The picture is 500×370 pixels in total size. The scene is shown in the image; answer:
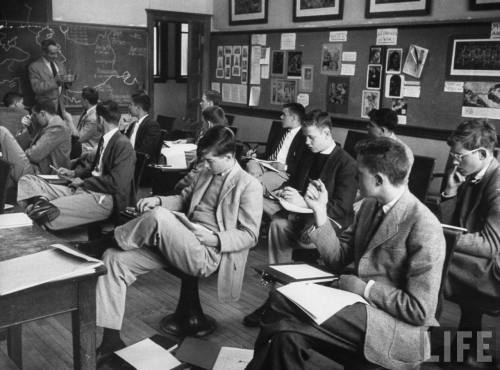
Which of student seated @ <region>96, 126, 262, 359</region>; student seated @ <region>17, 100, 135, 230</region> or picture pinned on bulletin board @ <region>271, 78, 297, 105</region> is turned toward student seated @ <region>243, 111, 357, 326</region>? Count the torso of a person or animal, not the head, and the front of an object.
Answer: the picture pinned on bulletin board

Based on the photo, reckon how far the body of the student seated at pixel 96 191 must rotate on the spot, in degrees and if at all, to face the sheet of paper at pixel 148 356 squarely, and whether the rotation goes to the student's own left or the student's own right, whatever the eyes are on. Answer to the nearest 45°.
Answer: approximately 90° to the student's own left

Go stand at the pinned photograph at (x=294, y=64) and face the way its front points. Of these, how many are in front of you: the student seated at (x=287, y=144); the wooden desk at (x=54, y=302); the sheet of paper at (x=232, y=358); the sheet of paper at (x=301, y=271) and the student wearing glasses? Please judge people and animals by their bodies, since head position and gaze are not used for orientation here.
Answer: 5

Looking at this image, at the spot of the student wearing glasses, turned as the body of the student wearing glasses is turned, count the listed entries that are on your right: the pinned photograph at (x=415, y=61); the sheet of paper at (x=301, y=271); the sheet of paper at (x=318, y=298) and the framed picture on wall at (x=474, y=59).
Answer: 2

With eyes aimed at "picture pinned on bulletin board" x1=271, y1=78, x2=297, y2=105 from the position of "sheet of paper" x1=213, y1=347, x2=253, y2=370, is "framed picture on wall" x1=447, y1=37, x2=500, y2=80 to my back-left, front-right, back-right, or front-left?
front-right

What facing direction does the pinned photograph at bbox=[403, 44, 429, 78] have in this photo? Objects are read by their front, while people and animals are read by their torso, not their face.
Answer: toward the camera

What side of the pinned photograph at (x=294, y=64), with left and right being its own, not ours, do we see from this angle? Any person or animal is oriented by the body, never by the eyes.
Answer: front

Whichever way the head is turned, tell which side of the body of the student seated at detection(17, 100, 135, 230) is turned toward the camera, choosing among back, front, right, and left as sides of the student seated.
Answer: left

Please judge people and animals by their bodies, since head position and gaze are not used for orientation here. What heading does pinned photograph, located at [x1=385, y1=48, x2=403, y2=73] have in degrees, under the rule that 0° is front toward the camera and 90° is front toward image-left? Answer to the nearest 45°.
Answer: approximately 0°

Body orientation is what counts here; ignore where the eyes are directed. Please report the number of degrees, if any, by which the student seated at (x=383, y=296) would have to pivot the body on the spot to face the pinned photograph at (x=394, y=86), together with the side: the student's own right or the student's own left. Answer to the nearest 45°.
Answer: approximately 90° to the student's own right

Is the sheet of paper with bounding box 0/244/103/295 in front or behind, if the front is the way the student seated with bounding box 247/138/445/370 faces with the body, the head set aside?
in front

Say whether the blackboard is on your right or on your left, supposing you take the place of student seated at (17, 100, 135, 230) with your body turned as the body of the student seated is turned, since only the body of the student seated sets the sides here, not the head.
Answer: on your right

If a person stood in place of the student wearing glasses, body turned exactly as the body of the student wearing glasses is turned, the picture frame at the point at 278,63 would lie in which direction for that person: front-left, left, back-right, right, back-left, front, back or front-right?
front-right

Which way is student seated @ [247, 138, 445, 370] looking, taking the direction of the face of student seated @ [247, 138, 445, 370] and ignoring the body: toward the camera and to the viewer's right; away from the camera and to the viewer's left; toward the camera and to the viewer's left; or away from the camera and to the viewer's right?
away from the camera and to the viewer's left

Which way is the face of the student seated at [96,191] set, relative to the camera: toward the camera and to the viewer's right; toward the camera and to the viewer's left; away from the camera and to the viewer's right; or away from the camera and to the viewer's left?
away from the camera and to the viewer's left

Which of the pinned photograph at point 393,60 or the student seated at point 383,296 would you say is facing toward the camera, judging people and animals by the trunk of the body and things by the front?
the pinned photograph

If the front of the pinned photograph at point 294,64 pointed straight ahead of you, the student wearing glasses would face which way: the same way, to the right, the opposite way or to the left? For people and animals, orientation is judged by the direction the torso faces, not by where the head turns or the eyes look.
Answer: to the right

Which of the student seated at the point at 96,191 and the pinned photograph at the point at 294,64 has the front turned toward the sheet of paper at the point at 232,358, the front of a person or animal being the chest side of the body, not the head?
the pinned photograph

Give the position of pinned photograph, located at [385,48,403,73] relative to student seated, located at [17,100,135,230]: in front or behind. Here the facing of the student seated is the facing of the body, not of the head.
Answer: behind

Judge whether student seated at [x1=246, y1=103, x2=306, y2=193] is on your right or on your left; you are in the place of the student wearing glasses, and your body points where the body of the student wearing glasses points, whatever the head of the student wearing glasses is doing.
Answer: on your right

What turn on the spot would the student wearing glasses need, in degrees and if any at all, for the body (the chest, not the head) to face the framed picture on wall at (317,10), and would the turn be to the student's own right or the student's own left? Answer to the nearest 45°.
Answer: approximately 45° to the student's own right
